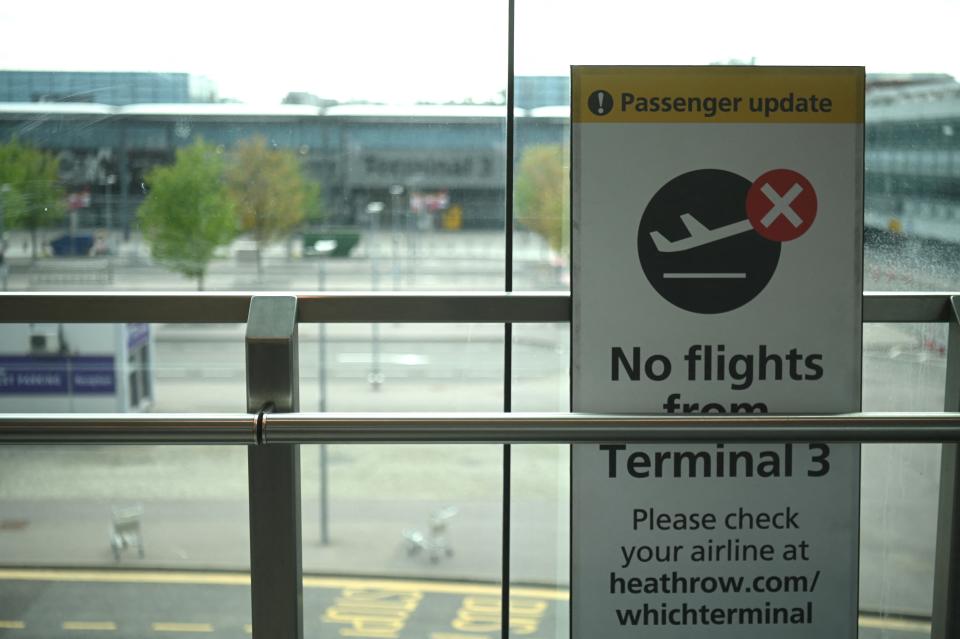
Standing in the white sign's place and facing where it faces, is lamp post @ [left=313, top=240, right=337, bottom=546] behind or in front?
behind

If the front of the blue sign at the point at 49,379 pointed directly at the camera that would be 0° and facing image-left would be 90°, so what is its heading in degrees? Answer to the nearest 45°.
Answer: approximately 0°

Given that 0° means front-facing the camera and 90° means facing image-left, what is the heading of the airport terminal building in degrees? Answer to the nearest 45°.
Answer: approximately 0°

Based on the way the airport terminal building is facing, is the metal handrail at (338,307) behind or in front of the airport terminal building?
in front

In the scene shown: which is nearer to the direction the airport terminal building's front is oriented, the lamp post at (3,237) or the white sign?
the white sign
